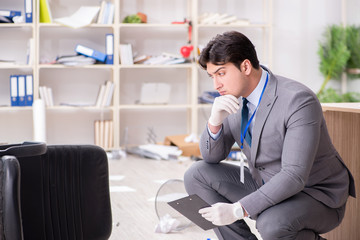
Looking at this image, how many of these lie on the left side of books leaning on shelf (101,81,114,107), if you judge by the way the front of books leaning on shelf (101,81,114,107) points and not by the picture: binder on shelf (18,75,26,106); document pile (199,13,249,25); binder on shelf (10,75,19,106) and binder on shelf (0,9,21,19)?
1

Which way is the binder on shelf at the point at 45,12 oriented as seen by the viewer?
toward the camera

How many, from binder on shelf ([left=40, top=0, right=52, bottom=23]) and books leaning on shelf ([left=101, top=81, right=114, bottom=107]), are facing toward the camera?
2

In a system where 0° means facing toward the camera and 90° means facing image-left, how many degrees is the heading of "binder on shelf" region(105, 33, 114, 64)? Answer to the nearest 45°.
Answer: approximately 0°

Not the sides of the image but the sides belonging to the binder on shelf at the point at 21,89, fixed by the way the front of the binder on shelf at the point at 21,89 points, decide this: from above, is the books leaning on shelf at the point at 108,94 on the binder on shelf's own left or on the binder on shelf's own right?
on the binder on shelf's own left

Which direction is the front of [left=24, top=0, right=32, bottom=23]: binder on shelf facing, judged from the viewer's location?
facing the viewer

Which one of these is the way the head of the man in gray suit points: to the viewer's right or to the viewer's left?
to the viewer's left
